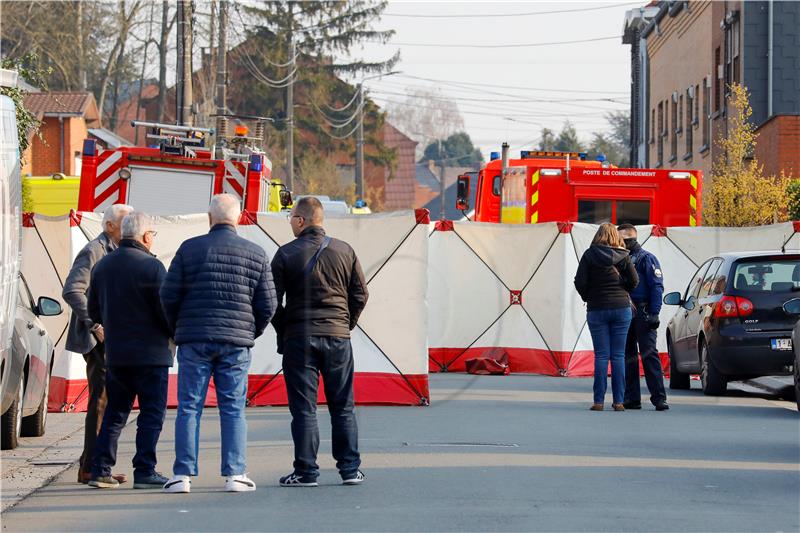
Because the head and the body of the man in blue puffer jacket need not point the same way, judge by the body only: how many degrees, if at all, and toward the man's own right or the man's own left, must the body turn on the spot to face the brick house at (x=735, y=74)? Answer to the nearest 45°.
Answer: approximately 45° to the man's own right

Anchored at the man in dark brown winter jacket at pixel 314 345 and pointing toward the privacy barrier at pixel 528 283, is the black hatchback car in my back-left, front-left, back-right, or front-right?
front-right

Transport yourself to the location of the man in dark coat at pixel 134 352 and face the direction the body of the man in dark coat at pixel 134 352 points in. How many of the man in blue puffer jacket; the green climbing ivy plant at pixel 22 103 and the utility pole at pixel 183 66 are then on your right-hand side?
1

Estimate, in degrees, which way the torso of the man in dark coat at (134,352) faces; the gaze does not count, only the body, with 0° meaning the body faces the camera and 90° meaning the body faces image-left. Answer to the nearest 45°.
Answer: approximately 225°

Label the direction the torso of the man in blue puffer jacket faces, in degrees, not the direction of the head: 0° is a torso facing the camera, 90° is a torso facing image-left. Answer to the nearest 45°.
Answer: approximately 180°

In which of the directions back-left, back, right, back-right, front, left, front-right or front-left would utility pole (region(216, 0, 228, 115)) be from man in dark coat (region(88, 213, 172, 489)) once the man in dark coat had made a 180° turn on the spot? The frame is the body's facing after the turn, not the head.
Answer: back-right

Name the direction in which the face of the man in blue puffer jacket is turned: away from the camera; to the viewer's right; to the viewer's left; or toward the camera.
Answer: away from the camera

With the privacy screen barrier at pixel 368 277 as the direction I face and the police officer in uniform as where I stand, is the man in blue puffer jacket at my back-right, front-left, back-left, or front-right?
front-left

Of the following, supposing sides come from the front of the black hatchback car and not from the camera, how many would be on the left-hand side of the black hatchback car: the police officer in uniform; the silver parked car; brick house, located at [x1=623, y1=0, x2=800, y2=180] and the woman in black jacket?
3

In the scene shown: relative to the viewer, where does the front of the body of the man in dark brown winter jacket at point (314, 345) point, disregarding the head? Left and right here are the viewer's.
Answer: facing away from the viewer and to the left of the viewer

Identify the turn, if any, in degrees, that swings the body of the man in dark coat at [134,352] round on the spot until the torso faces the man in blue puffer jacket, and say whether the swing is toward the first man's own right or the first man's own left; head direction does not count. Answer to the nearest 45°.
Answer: approximately 90° to the first man's own right

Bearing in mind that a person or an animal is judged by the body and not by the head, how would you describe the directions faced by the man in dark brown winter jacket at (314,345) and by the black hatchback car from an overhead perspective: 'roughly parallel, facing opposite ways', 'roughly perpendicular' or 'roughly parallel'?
roughly parallel

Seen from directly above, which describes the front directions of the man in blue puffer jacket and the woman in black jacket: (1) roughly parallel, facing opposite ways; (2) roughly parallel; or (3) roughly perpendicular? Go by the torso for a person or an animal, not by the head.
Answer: roughly parallel

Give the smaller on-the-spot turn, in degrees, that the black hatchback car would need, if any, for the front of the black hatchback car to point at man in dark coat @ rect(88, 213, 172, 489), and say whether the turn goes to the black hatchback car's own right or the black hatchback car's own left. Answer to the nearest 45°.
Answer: approximately 90° to the black hatchback car's own left

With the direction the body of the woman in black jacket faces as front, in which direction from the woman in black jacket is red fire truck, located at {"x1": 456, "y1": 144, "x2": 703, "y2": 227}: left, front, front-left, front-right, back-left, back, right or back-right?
front

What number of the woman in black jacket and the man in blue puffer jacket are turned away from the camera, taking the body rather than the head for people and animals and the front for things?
2

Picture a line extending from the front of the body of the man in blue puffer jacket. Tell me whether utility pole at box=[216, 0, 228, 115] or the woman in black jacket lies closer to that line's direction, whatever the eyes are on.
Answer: the utility pole

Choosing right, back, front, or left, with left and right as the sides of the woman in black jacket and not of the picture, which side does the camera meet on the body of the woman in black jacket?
back
